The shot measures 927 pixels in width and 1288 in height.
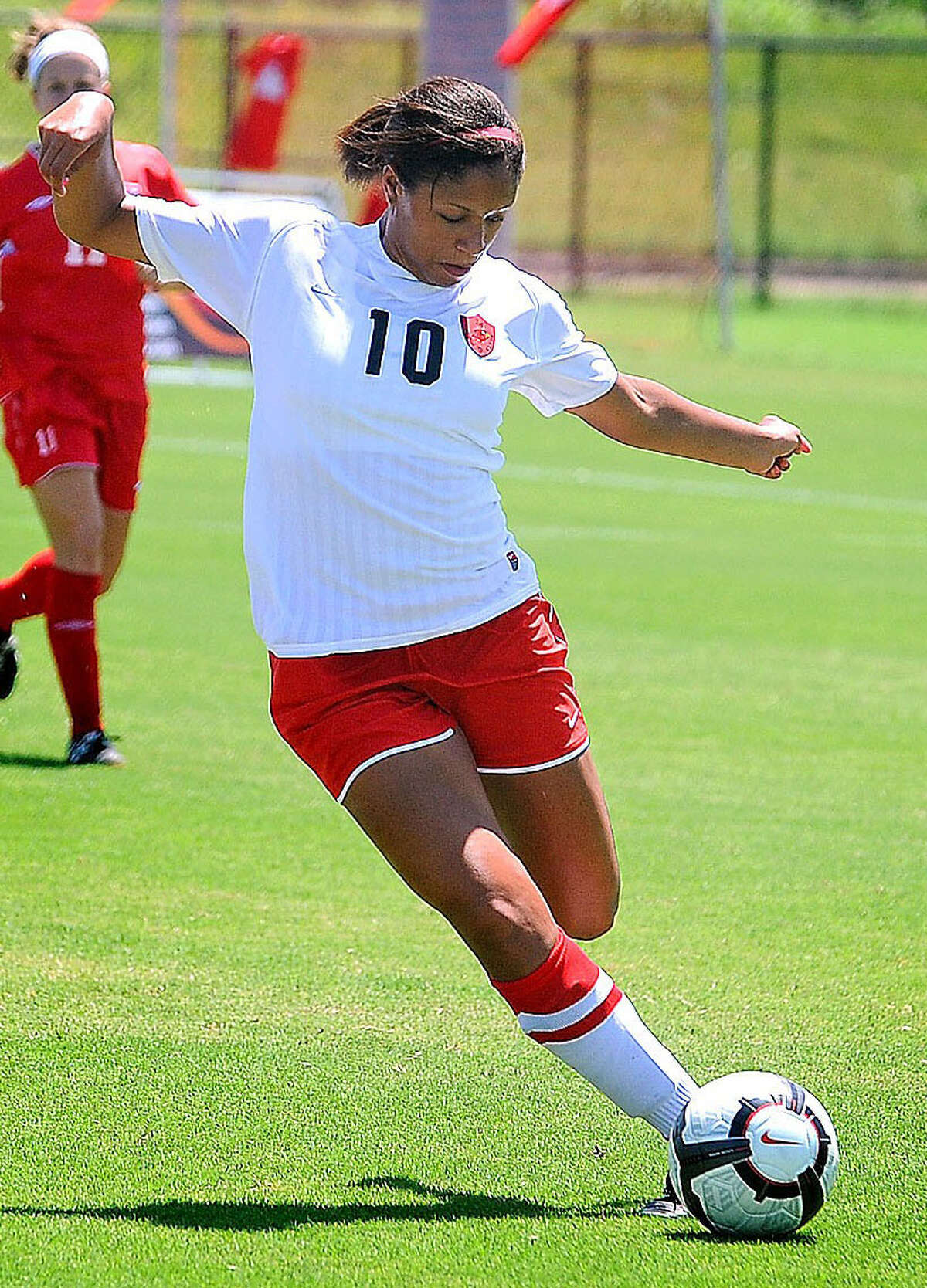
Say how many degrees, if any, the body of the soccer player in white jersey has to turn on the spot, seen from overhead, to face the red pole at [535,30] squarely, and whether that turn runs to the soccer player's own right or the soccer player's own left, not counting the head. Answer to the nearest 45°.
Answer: approximately 135° to the soccer player's own left

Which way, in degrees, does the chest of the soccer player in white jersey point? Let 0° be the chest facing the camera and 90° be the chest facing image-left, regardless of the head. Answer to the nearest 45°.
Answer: approximately 315°

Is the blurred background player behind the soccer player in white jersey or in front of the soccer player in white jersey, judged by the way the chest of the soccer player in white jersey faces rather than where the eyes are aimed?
behind

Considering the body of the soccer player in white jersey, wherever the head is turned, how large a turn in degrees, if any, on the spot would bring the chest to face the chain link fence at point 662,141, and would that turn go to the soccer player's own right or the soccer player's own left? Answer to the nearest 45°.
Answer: approximately 135° to the soccer player's own left

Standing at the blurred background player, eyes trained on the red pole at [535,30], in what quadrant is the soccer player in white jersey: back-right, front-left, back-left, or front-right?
back-right
